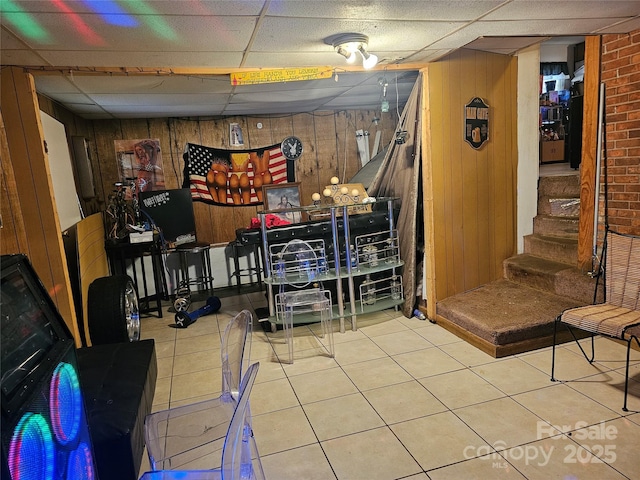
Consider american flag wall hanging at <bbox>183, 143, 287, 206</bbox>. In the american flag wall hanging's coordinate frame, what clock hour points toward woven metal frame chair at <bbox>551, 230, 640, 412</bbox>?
The woven metal frame chair is roughly at 11 o'clock from the american flag wall hanging.

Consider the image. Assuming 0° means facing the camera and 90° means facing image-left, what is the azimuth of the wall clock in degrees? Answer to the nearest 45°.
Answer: approximately 0°

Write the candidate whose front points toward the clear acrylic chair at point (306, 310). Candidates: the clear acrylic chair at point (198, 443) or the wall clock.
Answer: the wall clock

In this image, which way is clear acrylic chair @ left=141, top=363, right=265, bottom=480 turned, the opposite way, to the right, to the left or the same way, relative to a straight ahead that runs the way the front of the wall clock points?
to the right

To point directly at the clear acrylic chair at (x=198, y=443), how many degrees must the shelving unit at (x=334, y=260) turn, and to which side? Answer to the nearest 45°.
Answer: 0° — it already faces it

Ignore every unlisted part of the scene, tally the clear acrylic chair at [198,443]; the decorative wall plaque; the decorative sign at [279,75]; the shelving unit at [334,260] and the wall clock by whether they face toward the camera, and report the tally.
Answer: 4

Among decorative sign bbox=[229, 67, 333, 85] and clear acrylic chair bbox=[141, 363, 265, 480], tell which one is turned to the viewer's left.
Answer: the clear acrylic chair

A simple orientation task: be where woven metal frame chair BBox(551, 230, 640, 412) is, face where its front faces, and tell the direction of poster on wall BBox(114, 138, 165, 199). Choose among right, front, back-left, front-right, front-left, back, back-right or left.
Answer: front-right

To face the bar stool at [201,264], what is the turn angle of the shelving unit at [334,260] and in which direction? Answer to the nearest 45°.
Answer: approximately 135° to its right

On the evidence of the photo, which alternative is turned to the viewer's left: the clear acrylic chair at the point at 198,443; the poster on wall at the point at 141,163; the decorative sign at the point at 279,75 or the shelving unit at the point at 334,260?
the clear acrylic chair

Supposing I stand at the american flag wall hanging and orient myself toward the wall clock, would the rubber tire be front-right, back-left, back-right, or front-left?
back-right

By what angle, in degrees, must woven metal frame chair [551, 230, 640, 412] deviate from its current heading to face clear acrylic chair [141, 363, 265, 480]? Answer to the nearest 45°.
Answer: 0° — it already faces it

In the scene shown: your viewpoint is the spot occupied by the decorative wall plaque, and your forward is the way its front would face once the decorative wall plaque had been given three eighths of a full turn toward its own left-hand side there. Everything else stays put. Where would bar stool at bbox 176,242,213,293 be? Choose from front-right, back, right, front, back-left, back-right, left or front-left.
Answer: back-left

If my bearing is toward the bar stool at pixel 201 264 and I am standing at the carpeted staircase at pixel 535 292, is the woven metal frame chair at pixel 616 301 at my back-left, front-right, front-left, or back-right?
back-left

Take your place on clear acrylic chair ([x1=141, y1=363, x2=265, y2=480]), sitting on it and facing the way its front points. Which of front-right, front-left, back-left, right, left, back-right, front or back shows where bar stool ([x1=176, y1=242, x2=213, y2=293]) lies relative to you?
right

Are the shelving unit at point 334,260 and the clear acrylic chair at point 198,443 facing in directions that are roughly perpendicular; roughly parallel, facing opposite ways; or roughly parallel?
roughly perpendicular
